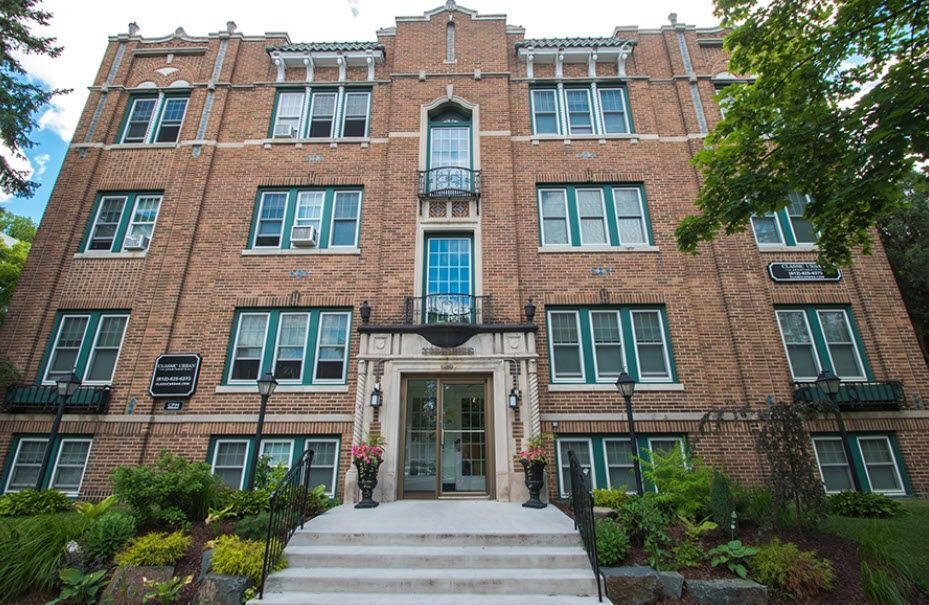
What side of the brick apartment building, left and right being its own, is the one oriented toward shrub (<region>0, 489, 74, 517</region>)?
right

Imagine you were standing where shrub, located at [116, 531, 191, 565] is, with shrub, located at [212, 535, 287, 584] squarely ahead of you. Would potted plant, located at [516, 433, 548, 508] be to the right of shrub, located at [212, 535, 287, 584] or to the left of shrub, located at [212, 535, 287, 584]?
left

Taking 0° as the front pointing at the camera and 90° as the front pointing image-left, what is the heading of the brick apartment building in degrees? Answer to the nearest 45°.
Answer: approximately 0°

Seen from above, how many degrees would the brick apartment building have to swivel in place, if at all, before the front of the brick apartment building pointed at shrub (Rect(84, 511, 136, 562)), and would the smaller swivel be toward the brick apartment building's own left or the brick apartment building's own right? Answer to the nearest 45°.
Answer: approximately 45° to the brick apartment building's own right

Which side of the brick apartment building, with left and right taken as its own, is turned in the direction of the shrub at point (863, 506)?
left
